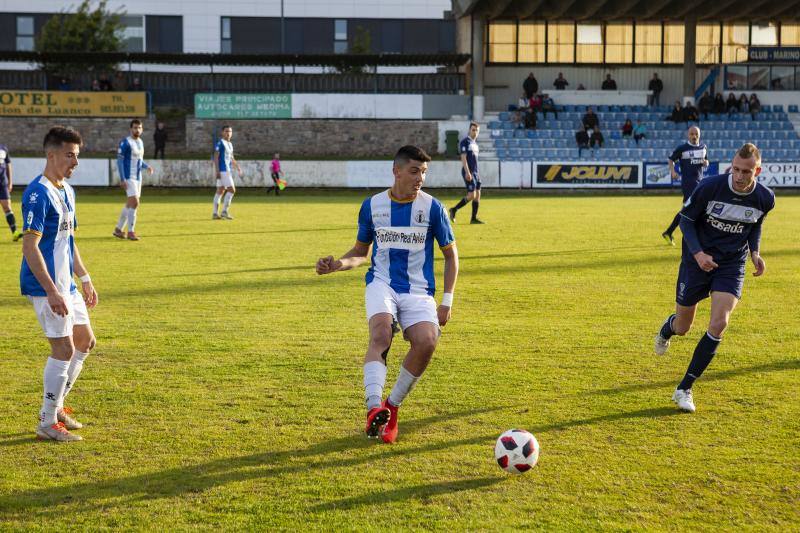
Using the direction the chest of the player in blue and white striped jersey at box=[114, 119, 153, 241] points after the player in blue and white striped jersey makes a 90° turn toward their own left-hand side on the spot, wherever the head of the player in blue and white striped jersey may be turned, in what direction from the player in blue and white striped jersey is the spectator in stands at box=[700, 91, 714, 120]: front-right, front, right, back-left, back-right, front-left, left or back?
front

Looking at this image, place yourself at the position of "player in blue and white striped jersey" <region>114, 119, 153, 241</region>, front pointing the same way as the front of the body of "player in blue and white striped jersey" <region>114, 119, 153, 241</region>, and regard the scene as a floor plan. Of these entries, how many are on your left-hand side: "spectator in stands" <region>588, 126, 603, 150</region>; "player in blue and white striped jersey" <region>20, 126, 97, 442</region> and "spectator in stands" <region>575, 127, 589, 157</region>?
2

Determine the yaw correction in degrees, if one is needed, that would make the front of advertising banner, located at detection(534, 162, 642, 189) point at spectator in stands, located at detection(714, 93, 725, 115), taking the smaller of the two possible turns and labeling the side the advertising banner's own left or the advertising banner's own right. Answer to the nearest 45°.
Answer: approximately 135° to the advertising banner's own left

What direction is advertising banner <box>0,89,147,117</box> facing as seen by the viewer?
toward the camera

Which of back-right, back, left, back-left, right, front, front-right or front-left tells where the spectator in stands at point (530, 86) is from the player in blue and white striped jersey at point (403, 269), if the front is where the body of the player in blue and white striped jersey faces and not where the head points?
back

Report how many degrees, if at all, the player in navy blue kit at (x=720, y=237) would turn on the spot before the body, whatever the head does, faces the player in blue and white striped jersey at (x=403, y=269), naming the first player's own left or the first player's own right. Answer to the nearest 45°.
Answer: approximately 45° to the first player's own right

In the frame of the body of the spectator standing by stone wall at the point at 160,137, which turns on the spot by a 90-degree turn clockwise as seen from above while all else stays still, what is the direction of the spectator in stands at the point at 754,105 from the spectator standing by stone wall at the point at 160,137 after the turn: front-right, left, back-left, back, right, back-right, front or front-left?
back

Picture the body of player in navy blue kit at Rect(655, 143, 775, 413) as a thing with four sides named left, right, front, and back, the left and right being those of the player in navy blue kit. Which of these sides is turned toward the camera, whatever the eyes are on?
front

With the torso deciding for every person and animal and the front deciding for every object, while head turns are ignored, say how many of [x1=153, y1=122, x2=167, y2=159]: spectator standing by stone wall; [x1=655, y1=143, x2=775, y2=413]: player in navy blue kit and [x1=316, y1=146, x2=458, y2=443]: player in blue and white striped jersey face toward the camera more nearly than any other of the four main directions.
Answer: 3

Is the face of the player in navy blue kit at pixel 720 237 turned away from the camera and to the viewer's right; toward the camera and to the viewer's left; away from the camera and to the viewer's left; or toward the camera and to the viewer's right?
toward the camera and to the viewer's left

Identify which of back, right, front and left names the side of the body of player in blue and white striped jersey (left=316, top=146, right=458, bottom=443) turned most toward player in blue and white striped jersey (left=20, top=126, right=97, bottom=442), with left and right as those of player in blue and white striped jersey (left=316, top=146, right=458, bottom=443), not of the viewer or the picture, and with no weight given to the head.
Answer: right
